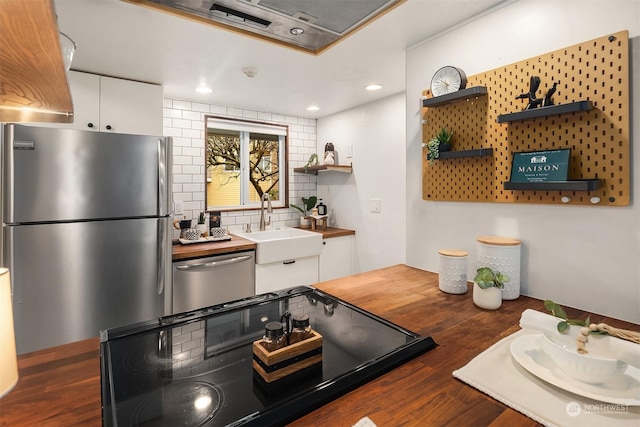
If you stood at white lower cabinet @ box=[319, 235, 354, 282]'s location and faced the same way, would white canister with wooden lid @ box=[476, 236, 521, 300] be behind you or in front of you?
in front

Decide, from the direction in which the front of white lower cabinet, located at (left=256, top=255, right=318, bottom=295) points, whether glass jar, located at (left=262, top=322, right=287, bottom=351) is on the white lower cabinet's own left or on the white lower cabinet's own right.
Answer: on the white lower cabinet's own right

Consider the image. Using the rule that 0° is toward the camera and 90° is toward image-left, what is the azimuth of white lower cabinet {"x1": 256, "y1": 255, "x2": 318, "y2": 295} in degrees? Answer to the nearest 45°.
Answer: approximately 315°

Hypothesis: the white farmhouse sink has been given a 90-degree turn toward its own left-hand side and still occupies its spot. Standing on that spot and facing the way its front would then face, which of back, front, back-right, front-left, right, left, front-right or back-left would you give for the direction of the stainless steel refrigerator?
back

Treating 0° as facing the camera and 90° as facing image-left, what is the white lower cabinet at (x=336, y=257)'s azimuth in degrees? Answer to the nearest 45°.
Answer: approximately 315°

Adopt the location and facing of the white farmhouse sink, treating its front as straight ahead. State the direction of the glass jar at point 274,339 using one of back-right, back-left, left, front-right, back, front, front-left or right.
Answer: front-right

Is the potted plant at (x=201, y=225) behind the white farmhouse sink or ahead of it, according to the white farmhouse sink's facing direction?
behind

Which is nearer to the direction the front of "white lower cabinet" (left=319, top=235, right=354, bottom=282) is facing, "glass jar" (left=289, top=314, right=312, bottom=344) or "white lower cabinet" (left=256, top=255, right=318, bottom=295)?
the glass jar

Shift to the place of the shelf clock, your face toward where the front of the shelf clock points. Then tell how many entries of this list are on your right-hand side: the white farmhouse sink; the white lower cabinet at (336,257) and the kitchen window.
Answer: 3
